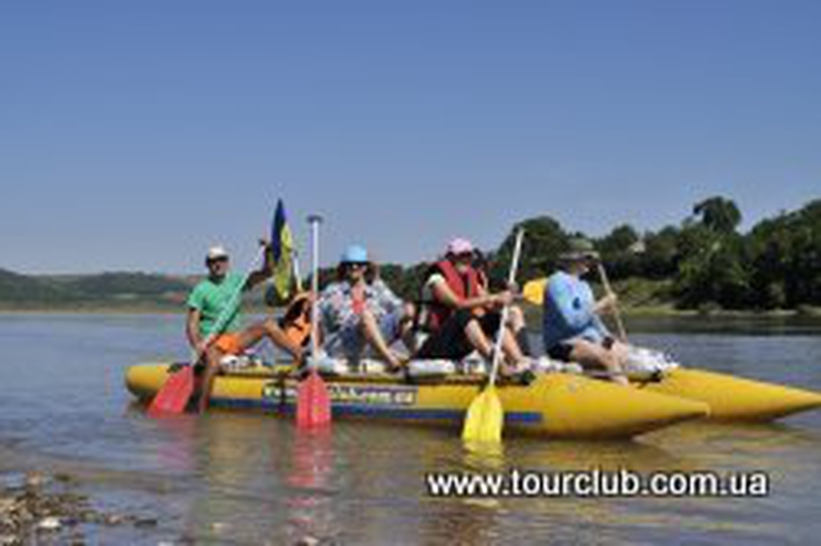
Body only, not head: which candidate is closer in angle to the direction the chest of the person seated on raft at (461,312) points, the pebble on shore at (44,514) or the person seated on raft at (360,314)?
the pebble on shore

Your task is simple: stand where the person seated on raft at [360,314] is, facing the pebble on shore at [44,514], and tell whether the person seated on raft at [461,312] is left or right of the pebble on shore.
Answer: left

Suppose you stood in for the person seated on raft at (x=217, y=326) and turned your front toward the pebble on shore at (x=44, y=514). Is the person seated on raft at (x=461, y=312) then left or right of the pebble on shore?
left
